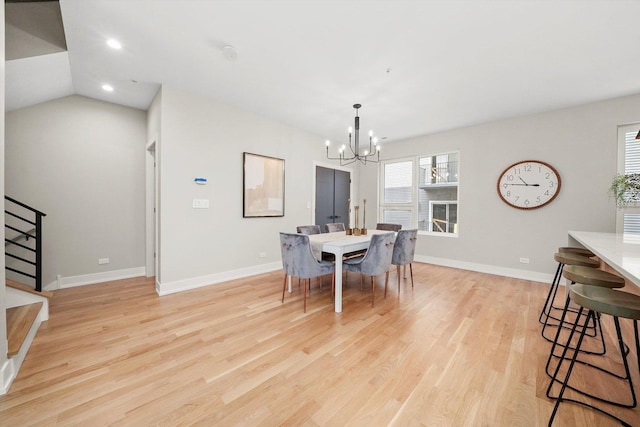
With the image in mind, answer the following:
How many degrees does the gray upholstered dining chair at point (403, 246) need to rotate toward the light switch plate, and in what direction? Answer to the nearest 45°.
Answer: approximately 45° to its left

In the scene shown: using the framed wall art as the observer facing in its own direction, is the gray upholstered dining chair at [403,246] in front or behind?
in front

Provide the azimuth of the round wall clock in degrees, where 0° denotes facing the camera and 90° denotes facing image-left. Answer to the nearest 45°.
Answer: approximately 0°

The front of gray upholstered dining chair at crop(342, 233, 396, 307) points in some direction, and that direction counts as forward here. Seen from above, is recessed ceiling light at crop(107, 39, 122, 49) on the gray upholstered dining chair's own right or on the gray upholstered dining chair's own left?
on the gray upholstered dining chair's own left

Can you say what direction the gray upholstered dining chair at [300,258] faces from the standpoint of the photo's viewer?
facing away from the viewer and to the right of the viewer

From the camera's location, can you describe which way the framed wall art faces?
facing the viewer and to the right of the viewer

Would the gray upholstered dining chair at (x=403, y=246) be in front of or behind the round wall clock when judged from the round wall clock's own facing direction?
in front

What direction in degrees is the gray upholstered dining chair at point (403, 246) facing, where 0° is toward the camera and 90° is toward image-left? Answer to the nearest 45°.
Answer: approximately 135°

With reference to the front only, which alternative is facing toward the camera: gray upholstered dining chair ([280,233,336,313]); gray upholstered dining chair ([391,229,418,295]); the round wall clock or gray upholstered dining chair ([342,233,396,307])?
the round wall clock

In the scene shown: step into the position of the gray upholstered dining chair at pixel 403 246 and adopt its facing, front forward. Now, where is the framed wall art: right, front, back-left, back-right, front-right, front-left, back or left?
front-left

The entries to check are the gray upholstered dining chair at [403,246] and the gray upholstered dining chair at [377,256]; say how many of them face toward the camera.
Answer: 0

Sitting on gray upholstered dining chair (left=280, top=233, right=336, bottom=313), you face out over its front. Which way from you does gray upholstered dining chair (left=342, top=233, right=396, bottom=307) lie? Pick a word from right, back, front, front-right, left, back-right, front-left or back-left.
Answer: front-right

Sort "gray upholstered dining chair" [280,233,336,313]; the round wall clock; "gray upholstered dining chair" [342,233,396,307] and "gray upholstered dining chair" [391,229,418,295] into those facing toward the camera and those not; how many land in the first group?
1

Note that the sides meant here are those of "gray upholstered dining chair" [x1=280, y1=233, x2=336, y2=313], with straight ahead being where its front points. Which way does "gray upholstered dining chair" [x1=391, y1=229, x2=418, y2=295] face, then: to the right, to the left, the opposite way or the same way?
to the left

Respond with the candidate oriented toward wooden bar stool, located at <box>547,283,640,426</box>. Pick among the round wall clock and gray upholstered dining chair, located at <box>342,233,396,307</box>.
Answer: the round wall clock

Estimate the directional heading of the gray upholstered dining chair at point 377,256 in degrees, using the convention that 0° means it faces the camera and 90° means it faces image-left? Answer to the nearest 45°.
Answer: approximately 135°
